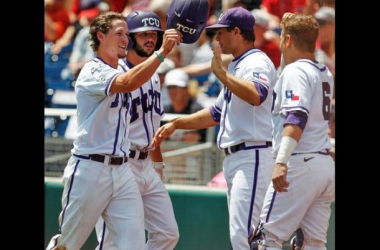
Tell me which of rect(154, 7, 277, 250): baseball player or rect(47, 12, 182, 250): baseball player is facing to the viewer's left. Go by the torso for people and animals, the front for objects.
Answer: rect(154, 7, 277, 250): baseball player

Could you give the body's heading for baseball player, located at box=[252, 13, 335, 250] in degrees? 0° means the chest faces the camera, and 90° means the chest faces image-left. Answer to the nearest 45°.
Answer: approximately 135°

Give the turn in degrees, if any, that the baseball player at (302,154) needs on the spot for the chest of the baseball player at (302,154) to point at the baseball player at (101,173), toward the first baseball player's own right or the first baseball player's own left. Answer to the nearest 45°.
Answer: approximately 45° to the first baseball player's own left

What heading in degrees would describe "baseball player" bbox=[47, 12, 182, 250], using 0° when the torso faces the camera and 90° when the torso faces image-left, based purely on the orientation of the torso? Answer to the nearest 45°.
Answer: approximately 315°

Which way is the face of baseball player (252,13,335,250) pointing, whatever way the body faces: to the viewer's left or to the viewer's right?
to the viewer's left

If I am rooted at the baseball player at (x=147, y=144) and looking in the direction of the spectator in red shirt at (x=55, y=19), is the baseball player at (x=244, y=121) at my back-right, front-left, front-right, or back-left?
back-right

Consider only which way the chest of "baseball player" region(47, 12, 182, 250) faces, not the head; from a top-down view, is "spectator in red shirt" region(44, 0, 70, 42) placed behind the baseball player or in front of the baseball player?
behind

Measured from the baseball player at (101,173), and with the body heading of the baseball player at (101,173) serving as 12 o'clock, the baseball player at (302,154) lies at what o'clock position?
the baseball player at (302,154) is roughly at 11 o'clock from the baseball player at (101,173).

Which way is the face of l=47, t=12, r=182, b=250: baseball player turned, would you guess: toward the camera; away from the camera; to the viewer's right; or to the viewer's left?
to the viewer's right

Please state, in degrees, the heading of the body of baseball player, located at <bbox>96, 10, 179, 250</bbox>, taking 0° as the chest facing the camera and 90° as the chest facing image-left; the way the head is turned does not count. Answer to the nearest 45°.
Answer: approximately 315°

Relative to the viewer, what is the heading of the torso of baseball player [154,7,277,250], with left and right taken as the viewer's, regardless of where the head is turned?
facing to the left of the viewer
